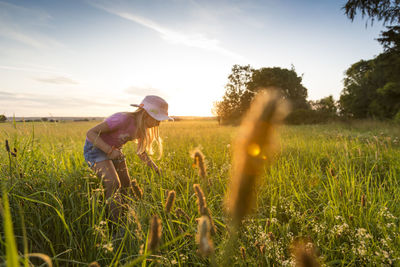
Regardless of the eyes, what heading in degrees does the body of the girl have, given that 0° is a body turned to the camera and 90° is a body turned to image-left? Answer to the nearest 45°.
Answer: approximately 270°

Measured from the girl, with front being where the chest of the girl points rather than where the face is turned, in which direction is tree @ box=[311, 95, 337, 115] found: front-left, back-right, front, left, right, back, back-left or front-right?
front-left

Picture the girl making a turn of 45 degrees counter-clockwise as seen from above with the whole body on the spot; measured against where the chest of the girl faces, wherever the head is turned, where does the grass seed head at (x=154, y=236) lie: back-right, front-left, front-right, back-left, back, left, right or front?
back-right

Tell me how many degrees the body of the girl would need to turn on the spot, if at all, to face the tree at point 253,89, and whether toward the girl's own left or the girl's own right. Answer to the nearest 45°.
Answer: approximately 45° to the girl's own left

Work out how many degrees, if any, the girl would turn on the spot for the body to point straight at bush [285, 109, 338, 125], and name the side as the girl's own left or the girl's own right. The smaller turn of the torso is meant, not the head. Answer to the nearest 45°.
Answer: approximately 45° to the girl's own left

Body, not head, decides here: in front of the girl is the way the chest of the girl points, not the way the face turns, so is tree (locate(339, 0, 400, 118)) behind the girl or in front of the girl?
in front

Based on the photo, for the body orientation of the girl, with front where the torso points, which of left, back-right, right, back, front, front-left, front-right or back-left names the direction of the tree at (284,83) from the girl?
front-left
